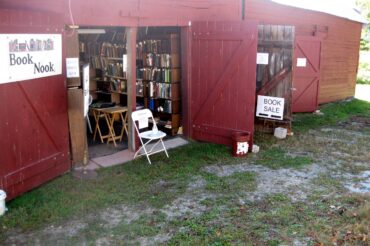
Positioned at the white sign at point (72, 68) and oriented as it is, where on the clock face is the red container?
The red container is roughly at 9 o'clock from the white sign.

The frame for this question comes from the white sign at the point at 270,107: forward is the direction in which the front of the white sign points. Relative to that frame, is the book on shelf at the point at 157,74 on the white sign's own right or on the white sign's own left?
on the white sign's own right

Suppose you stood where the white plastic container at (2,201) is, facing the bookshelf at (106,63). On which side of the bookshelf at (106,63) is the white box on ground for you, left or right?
right

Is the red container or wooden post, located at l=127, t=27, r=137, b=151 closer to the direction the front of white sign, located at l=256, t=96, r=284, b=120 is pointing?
the red container

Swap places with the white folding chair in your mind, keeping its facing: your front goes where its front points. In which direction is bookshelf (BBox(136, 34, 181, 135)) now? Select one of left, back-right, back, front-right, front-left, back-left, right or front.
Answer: back-left

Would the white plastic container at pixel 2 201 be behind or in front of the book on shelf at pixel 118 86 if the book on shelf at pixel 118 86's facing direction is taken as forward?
in front

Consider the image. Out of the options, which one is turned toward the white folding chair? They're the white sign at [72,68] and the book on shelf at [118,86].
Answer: the book on shelf

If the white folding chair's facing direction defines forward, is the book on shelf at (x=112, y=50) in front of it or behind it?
behind
